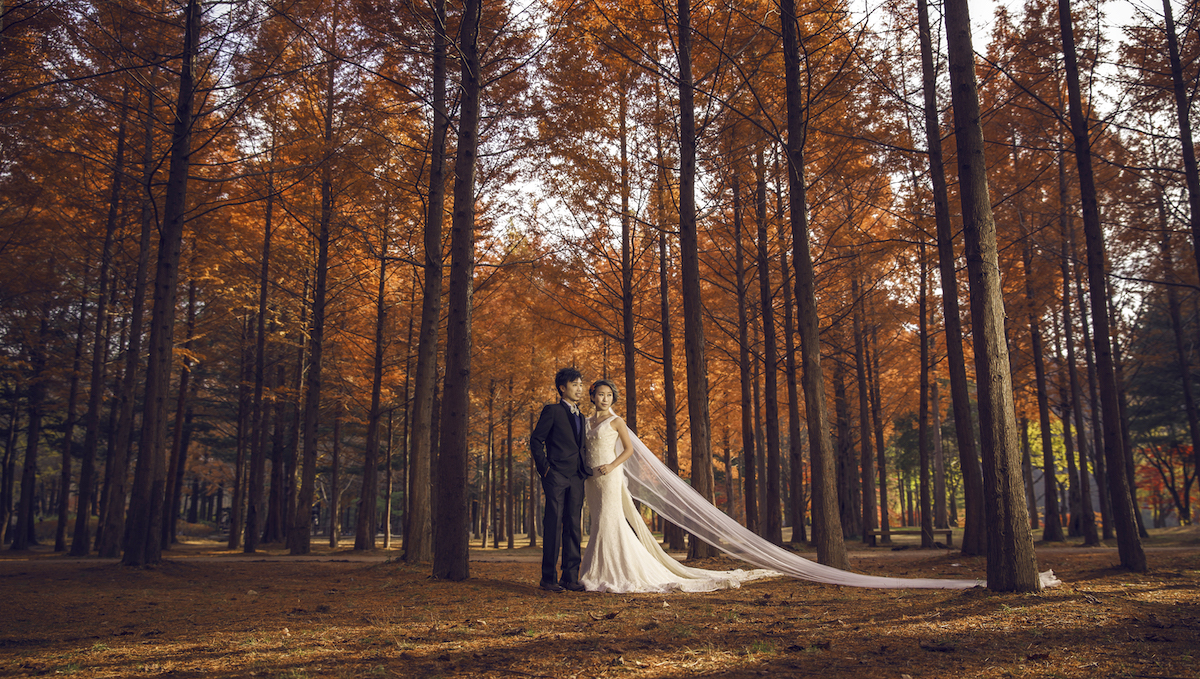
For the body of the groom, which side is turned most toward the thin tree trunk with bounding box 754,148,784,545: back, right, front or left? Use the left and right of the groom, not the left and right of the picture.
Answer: left

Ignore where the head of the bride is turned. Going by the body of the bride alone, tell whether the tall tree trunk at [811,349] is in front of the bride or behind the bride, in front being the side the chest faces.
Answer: behind

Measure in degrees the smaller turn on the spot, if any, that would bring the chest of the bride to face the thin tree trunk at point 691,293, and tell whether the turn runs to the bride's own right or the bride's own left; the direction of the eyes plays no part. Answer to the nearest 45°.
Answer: approximately 135° to the bride's own right

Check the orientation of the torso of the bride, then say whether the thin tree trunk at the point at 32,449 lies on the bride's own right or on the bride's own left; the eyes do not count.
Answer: on the bride's own right

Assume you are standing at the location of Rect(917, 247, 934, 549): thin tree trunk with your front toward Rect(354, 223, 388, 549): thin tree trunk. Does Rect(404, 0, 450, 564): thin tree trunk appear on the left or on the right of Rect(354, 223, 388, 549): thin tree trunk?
left

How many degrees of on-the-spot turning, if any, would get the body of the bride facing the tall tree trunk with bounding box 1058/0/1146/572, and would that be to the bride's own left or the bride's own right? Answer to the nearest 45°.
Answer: approximately 135° to the bride's own left

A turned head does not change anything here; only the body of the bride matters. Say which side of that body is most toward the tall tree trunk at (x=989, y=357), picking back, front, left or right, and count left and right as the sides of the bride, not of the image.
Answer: left

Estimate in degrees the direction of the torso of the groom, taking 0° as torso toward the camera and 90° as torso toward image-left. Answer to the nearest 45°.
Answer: approximately 315°
